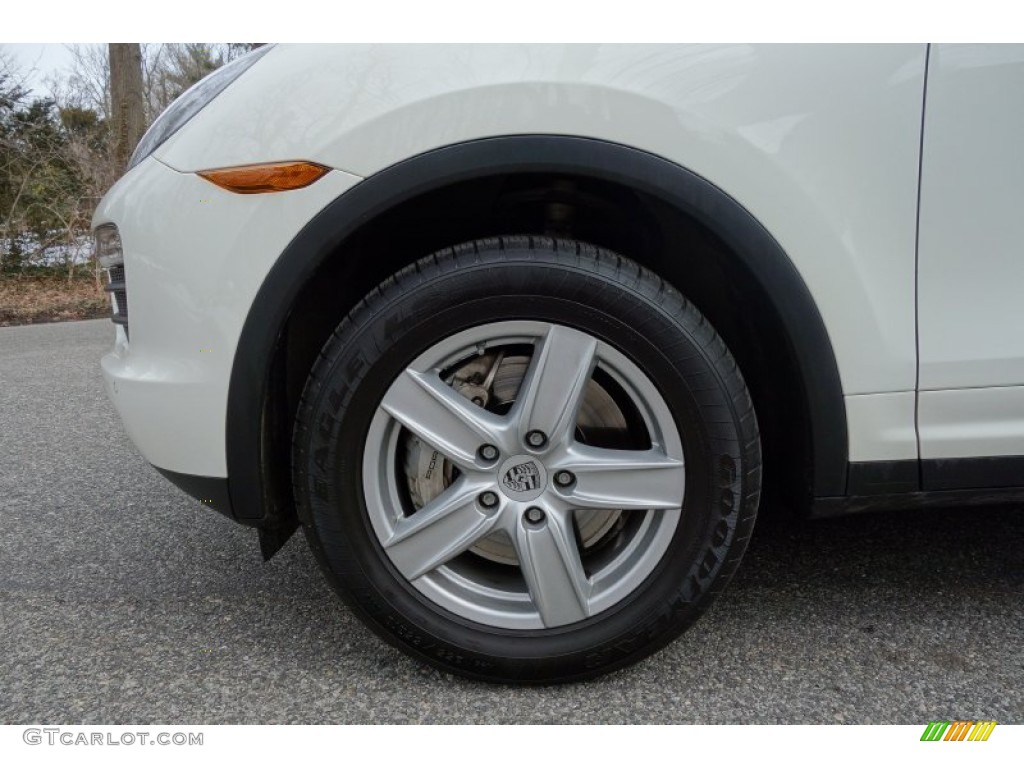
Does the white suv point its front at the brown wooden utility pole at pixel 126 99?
no

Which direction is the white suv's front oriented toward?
to the viewer's left
